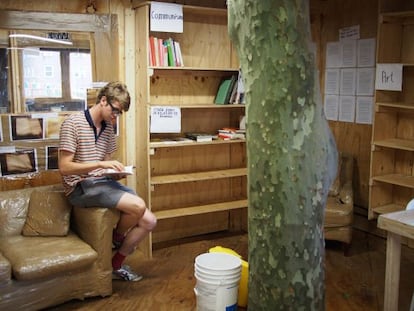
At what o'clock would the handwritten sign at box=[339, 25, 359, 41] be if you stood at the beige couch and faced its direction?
The handwritten sign is roughly at 10 o'clock from the beige couch.

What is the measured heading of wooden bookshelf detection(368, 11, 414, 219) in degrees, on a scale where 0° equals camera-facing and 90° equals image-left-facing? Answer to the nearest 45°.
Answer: approximately 45°

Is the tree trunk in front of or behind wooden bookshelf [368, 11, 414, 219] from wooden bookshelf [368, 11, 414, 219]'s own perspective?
in front

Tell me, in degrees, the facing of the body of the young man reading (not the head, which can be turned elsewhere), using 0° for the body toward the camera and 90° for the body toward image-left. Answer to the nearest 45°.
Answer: approximately 315°

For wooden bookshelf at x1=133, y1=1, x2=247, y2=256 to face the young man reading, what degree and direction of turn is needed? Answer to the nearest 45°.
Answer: approximately 90° to its right

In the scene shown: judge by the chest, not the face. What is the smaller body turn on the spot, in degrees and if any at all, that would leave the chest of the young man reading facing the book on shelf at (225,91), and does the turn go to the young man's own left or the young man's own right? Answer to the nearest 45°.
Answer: approximately 90° to the young man's own left

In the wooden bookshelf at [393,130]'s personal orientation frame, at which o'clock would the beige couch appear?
The beige couch is roughly at 12 o'clock from the wooden bookshelf.

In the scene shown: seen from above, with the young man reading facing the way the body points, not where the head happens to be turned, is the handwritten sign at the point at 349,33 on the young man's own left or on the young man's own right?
on the young man's own left

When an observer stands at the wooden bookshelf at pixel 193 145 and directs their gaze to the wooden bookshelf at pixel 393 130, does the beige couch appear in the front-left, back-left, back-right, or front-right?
back-right

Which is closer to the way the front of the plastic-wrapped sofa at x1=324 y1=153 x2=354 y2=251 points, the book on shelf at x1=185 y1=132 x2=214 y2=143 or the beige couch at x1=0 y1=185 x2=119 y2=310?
the beige couch

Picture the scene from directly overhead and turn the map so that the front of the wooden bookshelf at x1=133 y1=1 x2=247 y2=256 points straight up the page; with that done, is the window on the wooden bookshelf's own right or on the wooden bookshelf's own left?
on the wooden bookshelf's own right

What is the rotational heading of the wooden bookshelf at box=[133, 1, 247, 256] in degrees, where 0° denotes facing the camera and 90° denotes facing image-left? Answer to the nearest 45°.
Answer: approximately 315°
